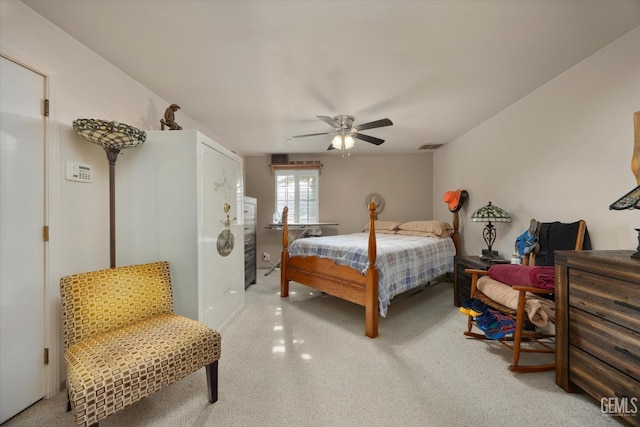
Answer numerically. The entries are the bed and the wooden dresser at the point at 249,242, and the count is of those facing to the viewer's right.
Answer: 1

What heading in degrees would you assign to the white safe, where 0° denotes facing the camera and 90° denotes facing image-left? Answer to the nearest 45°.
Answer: approximately 315°

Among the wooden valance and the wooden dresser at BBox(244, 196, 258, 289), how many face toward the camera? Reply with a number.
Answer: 1

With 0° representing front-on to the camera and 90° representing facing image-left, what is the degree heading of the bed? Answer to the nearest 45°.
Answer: approximately 45°

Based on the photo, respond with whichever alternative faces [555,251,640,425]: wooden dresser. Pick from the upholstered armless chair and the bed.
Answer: the upholstered armless chair

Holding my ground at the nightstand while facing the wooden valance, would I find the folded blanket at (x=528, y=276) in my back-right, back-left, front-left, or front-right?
back-left

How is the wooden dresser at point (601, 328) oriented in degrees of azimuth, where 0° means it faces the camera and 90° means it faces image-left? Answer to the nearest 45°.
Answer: approximately 45°

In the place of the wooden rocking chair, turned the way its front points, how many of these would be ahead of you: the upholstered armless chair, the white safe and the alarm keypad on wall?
3

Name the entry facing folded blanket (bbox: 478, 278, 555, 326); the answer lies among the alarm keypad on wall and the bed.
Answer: the alarm keypad on wall

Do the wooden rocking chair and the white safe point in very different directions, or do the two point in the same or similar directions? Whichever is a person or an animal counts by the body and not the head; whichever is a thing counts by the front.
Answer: very different directions

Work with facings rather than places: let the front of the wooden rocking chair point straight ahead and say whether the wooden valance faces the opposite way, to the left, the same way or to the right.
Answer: to the left
